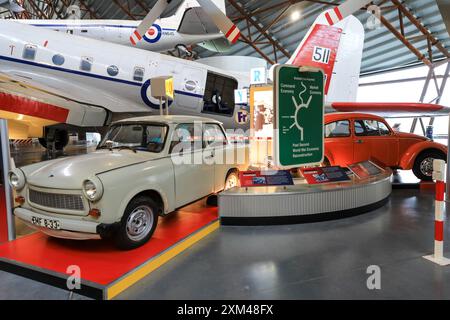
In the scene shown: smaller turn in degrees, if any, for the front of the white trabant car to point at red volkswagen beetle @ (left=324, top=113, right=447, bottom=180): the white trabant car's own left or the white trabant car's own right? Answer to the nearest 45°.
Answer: approximately 135° to the white trabant car's own left

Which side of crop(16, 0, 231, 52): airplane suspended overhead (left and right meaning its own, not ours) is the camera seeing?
left

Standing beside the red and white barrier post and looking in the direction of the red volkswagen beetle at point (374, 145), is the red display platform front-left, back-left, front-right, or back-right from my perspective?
back-left

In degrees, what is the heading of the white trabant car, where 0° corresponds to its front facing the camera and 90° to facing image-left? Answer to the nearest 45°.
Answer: approximately 45°

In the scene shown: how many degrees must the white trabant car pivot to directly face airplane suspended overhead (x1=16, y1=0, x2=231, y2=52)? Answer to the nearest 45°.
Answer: approximately 135° to its right

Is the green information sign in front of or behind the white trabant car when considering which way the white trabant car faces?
behind

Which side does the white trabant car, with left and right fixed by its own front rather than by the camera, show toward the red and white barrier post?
left

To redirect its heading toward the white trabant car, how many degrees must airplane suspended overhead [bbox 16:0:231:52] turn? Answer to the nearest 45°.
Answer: approximately 90° to its left

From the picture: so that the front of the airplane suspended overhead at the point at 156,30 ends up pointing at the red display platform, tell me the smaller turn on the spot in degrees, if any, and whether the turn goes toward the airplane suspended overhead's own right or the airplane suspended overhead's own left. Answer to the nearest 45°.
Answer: approximately 90° to the airplane suspended overhead's own left
